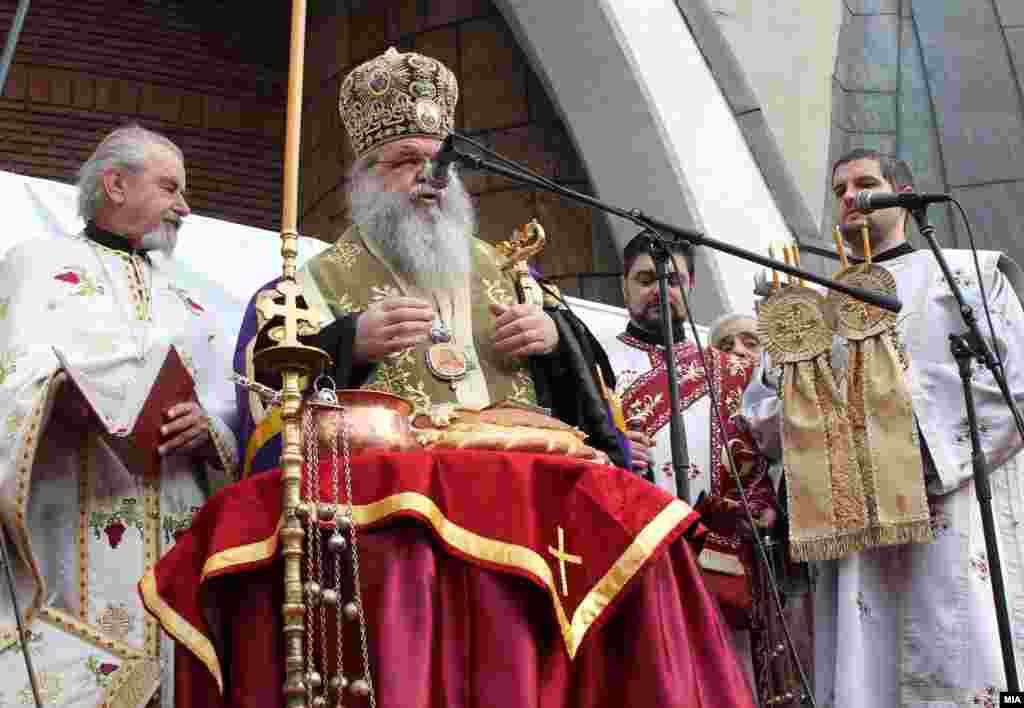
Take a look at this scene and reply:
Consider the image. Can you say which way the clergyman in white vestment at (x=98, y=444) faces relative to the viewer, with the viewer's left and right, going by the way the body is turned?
facing the viewer and to the right of the viewer

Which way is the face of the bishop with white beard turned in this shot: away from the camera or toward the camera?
toward the camera

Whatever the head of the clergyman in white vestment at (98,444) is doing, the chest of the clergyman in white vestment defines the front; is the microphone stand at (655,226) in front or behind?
in front

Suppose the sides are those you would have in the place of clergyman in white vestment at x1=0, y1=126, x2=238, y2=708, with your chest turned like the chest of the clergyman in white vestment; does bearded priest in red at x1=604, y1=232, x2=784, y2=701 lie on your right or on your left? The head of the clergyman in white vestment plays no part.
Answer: on your left

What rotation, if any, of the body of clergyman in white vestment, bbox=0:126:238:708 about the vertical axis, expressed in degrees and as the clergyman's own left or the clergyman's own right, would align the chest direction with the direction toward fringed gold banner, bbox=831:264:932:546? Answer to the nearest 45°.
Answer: approximately 45° to the clergyman's own left

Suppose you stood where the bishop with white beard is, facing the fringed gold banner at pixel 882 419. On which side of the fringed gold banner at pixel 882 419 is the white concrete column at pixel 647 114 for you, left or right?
left

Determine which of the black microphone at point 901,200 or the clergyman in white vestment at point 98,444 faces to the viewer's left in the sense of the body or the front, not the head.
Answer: the black microphone

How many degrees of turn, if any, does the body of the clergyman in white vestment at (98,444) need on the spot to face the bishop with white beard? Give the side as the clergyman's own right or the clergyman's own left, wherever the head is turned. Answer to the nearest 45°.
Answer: approximately 45° to the clergyman's own left

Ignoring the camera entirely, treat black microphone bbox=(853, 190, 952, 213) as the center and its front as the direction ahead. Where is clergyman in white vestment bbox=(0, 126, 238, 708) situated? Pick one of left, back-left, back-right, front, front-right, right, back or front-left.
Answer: front

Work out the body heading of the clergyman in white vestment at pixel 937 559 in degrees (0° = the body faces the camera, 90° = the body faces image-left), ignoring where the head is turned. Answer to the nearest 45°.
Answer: approximately 45°

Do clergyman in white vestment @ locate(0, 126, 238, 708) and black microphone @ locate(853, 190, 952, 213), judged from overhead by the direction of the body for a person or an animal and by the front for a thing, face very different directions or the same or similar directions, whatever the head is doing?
very different directions

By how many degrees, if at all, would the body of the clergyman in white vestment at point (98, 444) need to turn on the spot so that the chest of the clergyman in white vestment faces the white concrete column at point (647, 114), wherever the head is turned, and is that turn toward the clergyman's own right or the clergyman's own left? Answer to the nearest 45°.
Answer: approximately 90° to the clergyman's own left

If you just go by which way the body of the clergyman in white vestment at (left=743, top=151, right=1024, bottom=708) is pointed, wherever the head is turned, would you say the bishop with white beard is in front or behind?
in front

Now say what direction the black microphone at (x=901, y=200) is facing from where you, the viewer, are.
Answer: facing to the left of the viewer

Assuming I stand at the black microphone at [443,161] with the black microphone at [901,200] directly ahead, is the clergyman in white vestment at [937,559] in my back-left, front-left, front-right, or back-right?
front-left

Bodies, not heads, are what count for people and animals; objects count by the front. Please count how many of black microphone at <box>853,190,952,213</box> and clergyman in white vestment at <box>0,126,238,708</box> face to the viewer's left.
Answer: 1

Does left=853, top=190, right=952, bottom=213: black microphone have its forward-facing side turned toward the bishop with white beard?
yes

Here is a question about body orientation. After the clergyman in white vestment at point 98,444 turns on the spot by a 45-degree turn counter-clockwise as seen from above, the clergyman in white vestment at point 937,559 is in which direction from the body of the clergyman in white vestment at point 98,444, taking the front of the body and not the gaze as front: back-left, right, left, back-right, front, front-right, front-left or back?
front

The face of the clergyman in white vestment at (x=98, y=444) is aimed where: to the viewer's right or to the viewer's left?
to the viewer's right
